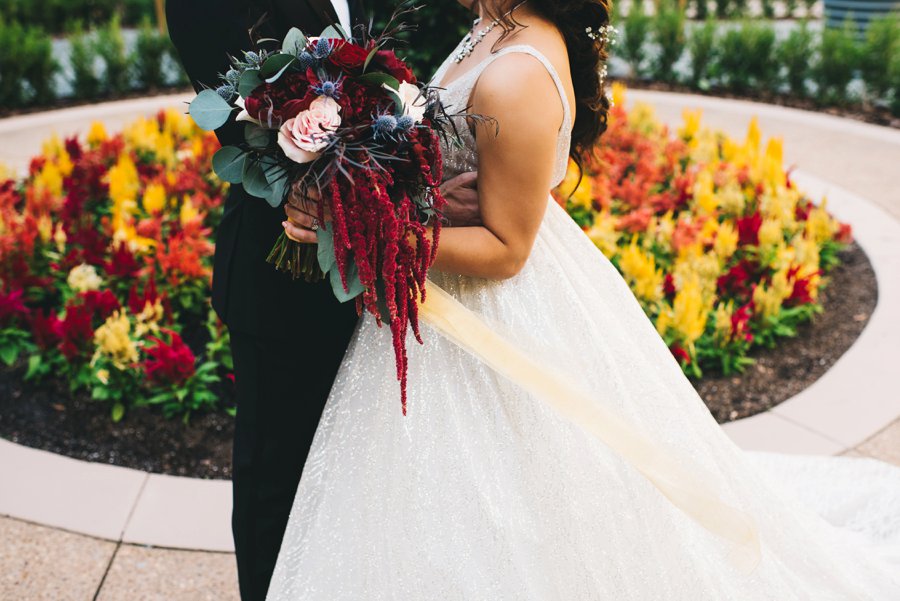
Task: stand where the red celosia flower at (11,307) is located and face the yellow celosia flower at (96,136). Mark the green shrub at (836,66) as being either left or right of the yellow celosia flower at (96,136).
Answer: right

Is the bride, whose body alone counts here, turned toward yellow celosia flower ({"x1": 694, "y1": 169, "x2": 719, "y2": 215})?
no

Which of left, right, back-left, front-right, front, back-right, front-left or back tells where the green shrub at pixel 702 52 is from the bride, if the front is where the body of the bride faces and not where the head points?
right

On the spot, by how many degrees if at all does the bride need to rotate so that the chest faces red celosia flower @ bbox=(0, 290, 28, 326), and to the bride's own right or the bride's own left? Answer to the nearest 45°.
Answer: approximately 45° to the bride's own right

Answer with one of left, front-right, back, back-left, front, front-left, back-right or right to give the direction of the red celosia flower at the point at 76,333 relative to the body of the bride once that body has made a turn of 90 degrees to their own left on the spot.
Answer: back-right

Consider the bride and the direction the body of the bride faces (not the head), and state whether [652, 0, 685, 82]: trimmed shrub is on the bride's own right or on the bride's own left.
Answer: on the bride's own right

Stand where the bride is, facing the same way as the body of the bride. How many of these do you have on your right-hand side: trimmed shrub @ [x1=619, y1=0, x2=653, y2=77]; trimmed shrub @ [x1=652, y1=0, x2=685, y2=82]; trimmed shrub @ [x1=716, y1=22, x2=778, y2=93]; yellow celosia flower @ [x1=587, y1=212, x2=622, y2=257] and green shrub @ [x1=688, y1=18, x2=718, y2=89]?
5

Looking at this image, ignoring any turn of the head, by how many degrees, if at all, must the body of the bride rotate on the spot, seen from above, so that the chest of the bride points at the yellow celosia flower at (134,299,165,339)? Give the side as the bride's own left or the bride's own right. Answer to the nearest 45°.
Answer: approximately 45° to the bride's own right

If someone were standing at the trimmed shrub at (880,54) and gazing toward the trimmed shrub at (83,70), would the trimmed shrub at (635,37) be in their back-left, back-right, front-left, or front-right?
front-right

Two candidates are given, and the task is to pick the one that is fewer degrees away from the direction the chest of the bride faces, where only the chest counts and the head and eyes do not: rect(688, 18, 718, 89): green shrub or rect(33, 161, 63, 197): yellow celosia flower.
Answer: the yellow celosia flower

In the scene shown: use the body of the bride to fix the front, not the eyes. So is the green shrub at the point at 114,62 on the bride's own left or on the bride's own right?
on the bride's own right

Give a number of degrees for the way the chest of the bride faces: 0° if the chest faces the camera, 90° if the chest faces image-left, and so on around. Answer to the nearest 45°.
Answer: approximately 90°

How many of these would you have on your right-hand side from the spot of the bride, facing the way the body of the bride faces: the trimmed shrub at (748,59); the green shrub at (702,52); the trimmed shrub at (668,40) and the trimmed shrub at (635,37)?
4

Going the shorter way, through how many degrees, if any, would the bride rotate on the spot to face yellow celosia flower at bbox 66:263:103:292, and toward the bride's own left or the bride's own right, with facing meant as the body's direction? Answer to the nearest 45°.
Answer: approximately 45° to the bride's own right

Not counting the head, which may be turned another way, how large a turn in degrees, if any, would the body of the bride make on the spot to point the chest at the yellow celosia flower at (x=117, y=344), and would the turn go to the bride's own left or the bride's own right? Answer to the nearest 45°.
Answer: approximately 45° to the bride's own right

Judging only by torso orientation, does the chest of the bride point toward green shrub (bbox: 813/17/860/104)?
no

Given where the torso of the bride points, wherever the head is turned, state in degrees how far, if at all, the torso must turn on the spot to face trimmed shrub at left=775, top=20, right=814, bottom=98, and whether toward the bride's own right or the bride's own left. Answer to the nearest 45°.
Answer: approximately 90° to the bride's own right

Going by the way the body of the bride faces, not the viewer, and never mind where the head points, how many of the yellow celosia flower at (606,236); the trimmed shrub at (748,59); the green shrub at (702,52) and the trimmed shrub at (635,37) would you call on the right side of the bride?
4

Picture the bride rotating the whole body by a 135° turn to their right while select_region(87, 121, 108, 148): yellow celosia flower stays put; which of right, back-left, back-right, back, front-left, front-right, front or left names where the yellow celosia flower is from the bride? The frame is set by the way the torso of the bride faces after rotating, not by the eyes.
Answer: left

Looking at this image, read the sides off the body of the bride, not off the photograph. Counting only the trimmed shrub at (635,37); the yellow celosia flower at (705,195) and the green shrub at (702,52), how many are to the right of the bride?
3

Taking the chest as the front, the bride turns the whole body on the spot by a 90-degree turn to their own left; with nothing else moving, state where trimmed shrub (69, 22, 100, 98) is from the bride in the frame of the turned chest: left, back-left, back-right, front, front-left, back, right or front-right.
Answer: back-right
